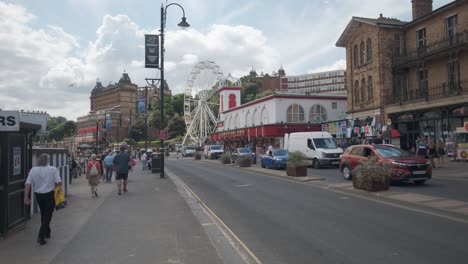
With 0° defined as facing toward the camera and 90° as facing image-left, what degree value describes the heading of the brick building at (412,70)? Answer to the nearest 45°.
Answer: approximately 45°

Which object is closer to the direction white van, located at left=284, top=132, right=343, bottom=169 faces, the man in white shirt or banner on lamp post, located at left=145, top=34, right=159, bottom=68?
the man in white shirt

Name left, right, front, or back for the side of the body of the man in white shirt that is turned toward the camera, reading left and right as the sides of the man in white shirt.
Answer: back

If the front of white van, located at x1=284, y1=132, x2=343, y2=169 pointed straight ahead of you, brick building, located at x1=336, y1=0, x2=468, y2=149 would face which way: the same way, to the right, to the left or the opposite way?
to the right

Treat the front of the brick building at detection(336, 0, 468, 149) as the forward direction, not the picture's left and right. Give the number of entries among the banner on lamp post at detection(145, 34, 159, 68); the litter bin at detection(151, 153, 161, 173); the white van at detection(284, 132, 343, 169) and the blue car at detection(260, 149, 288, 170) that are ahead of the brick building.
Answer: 4

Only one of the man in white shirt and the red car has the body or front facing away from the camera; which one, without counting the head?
the man in white shirt

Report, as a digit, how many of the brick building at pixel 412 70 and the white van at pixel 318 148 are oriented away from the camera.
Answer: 0

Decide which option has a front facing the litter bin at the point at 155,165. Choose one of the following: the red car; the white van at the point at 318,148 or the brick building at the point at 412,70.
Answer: the brick building

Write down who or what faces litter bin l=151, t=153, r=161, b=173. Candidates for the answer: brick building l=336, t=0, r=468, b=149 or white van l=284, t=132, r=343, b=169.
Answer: the brick building

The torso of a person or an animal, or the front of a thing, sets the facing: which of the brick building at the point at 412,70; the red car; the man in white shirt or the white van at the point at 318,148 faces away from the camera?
the man in white shirt

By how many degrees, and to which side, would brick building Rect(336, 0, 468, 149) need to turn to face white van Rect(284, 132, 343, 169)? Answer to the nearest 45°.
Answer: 0° — it already faces it
